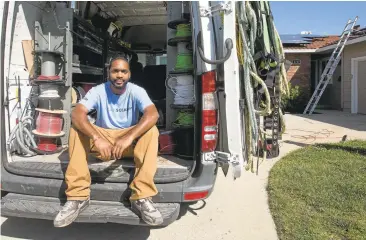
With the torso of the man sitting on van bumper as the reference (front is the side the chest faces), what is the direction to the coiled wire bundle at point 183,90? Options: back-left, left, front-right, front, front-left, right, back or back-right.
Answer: back-left

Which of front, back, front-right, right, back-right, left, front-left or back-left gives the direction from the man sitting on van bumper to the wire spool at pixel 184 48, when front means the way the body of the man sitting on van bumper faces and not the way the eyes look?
back-left

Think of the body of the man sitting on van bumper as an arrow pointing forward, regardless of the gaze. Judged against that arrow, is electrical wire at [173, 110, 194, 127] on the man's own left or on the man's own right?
on the man's own left

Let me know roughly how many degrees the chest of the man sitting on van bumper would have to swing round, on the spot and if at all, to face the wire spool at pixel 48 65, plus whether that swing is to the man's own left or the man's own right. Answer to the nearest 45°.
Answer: approximately 135° to the man's own right

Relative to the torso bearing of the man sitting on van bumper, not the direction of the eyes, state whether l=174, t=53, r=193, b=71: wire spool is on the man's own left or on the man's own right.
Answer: on the man's own left

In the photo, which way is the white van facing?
away from the camera

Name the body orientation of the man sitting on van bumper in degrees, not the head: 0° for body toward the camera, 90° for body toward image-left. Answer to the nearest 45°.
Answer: approximately 0°

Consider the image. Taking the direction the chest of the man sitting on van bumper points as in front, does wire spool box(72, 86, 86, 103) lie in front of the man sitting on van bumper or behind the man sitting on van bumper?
behind
